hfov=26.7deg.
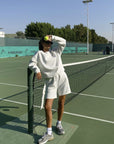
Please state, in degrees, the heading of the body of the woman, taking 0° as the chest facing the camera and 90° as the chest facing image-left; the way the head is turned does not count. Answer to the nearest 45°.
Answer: approximately 0°

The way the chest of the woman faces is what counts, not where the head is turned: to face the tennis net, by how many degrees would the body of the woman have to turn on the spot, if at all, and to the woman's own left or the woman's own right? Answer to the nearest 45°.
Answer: approximately 180°
